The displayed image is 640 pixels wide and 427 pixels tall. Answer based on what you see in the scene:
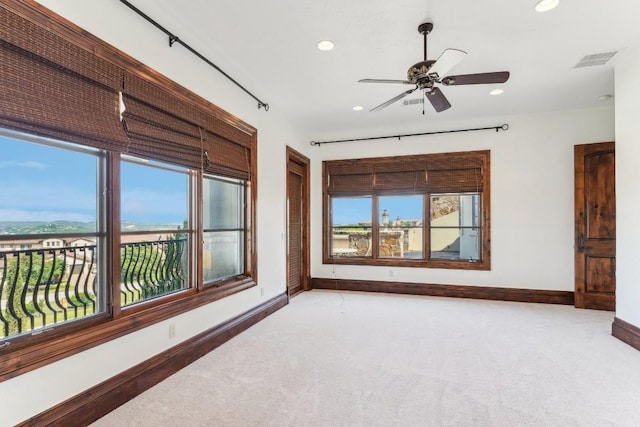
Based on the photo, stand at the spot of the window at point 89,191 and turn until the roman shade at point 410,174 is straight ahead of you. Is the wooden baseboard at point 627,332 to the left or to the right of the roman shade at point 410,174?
right

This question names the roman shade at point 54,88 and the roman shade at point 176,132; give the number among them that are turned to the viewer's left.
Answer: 0

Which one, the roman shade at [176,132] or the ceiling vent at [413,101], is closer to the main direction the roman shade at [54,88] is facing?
the ceiling vent

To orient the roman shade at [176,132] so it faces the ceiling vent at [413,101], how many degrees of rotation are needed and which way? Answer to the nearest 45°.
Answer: approximately 45° to its left

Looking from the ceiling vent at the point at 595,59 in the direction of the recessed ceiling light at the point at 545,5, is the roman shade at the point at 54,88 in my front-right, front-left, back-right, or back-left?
front-right

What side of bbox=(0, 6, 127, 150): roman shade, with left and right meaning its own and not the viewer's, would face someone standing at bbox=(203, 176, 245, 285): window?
left

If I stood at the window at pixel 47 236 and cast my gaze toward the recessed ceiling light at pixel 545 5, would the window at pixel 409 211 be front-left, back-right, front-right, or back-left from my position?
front-left

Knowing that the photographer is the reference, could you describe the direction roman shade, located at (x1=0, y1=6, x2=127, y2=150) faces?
facing the viewer and to the right of the viewer

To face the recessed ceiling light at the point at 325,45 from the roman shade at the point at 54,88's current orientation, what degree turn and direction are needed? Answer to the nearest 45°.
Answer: approximately 45° to its left

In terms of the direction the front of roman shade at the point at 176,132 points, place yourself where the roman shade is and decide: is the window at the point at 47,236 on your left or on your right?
on your right

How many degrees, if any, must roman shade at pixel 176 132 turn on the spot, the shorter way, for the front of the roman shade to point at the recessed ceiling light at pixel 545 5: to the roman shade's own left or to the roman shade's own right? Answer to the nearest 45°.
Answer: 0° — it already faces it

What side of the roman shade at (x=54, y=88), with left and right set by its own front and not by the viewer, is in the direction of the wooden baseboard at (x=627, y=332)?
front

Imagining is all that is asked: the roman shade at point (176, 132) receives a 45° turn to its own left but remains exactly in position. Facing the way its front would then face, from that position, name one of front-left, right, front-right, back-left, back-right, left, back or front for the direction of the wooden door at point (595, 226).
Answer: front

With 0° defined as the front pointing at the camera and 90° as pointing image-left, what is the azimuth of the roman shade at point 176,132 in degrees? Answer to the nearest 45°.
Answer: approximately 315°

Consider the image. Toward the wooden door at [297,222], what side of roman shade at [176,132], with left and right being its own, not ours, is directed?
left

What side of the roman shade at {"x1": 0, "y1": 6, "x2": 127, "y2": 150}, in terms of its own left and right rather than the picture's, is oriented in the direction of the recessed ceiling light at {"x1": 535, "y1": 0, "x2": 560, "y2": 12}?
front

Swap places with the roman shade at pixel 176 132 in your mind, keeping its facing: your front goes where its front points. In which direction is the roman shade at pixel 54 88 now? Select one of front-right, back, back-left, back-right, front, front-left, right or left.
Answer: right
